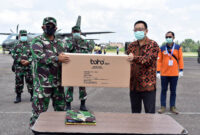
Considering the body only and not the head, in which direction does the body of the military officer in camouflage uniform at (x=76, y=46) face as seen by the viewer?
toward the camera

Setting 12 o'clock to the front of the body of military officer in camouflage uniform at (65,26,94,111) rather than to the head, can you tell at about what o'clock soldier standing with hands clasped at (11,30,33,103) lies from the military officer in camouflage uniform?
The soldier standing with hands clasped is roughly at 4 o'clock from the military officer in camouflage uniform.

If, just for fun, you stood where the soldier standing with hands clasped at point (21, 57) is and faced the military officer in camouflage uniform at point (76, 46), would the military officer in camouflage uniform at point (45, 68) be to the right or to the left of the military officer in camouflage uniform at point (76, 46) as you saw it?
right

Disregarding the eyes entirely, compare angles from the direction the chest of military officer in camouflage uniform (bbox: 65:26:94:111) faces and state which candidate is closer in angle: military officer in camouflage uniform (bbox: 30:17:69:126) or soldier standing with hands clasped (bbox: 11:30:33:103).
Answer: the military officer in camouflage uniform

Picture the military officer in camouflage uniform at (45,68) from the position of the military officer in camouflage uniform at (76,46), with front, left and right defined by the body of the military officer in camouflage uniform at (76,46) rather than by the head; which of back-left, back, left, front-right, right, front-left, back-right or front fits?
front
